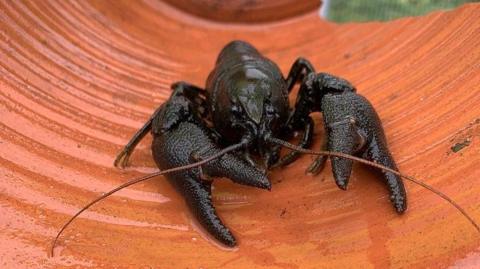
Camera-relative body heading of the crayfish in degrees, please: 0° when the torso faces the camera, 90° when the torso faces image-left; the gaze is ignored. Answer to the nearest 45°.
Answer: approximately 0°
